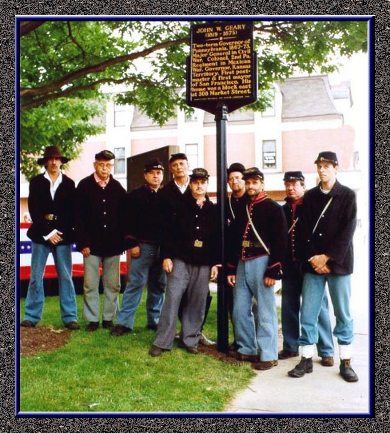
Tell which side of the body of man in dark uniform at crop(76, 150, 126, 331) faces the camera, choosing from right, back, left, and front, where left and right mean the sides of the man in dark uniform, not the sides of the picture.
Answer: front

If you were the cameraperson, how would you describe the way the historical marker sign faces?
facing the viewer

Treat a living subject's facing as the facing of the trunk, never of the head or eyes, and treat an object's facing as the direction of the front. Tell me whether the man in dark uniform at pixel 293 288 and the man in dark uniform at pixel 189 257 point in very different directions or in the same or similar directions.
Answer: same or similar directions

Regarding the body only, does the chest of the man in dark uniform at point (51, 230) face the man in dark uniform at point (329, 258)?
no

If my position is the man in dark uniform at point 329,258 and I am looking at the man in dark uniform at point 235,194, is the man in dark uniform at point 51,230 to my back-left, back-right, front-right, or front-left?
front-left

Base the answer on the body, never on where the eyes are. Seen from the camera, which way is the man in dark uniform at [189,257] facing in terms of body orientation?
toward the camera

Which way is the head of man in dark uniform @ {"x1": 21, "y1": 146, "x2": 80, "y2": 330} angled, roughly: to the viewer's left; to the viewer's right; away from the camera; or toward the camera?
toward the camera

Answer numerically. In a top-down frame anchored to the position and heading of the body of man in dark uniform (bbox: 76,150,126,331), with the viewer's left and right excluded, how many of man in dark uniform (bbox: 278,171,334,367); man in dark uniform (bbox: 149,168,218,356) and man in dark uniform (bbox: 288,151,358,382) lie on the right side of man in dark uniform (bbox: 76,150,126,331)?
0

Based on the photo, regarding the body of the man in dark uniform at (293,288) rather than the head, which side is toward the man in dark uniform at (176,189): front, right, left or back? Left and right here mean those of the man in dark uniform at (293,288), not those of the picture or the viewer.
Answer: right

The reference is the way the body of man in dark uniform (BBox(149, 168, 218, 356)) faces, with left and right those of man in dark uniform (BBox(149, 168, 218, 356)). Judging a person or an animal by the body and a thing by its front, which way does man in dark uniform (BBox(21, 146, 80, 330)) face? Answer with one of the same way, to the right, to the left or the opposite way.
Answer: the same way

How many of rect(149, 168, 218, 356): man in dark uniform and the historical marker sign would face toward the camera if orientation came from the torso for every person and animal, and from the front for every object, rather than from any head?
2

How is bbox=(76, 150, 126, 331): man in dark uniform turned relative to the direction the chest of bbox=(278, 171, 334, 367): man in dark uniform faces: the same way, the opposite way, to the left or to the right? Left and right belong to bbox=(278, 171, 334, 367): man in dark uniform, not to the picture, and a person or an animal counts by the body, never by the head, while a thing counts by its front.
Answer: the same way

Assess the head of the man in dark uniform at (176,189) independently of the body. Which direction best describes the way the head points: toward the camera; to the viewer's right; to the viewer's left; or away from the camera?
toward the camera

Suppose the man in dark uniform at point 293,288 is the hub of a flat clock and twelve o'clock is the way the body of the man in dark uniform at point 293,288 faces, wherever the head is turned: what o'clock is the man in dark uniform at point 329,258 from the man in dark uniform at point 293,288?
the man in dark uniform at point 329,258 is roughly at 11 o'clock from the man in dark uniform at point 293,288.

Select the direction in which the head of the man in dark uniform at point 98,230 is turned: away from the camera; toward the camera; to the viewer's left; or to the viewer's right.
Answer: toward the camera

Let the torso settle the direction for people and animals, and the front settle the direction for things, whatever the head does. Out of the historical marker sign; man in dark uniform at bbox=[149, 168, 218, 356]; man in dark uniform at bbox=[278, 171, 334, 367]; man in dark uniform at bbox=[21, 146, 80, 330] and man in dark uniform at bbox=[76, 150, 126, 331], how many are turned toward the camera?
5
